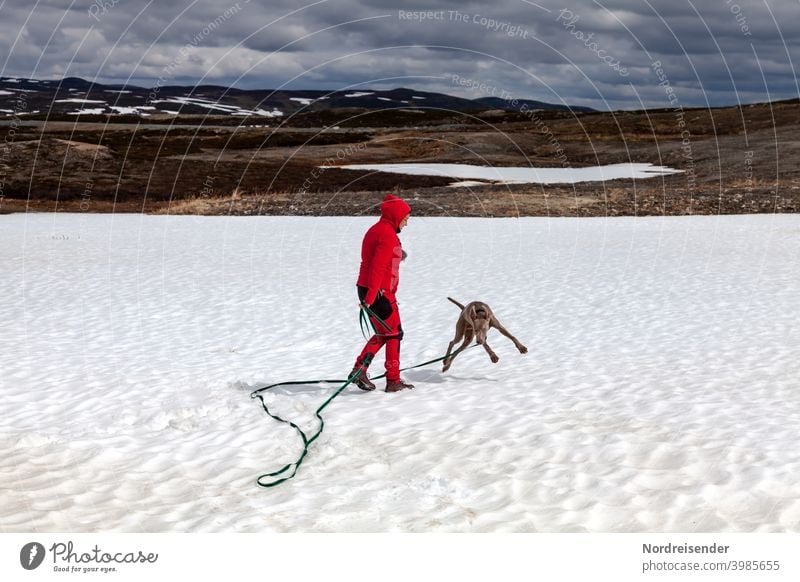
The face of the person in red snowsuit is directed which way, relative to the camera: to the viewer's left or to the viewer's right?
to the viewer's right

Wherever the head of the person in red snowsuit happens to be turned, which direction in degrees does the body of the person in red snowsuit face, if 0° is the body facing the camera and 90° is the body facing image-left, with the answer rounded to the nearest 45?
approximately 270°
